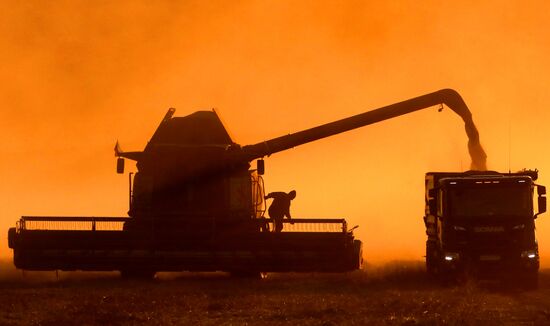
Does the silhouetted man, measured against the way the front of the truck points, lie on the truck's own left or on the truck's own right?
on the truck's own right

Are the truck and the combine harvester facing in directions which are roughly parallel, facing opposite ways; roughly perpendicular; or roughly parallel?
roughly parallel

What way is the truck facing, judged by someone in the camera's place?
facing the viewer

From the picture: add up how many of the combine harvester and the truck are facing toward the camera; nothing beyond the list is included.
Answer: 2

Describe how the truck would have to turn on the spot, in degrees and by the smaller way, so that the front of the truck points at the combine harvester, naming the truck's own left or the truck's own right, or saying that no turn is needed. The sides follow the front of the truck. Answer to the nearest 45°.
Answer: approximately 90° to the truck's own right
